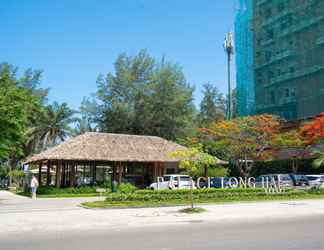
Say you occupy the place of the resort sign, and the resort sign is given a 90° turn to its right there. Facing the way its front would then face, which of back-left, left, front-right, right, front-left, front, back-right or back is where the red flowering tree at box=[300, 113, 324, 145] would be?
back-right

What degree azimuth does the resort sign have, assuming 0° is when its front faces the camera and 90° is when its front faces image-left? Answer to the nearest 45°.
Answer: approximately 0°

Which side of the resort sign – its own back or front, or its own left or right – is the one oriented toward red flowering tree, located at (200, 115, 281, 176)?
back

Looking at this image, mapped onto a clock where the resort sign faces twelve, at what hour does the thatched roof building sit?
The thatched roof building is roughly at 4 o'clock from the resort sign.

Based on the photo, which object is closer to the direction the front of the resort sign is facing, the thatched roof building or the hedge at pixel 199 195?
the hedge

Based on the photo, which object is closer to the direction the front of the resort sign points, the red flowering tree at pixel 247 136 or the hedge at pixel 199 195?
the hedge
